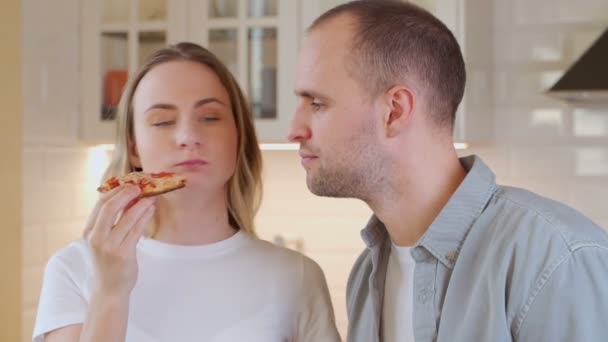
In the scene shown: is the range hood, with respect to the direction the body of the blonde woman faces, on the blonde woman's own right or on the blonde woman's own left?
on the blonde woman's own left

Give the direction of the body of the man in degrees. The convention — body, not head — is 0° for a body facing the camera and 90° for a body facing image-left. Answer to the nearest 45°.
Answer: approximately 45°

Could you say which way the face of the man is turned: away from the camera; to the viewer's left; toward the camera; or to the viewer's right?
to the viewer's left
